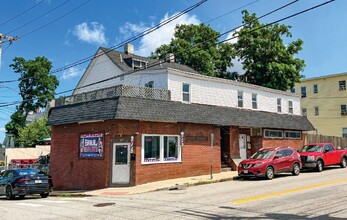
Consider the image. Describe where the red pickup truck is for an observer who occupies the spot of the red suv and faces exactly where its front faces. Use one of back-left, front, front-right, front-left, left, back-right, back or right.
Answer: back

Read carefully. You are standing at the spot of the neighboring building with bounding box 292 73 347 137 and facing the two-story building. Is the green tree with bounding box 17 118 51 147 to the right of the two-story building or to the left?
right

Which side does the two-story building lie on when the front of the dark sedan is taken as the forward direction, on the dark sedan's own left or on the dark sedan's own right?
on the dark sedan's own right

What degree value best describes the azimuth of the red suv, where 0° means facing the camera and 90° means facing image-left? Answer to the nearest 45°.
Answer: approximately 45°

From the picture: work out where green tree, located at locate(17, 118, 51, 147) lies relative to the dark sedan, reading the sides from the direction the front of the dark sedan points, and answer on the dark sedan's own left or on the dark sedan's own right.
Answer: on the dark sedan's own right

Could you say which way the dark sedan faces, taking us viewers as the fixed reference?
facing away from the viewer and to the left of the viewer

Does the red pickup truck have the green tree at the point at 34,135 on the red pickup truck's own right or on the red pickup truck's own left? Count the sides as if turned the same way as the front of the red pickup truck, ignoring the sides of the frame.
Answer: on the red pickup truck's own right

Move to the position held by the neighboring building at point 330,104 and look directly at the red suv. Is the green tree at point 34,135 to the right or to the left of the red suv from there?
right
